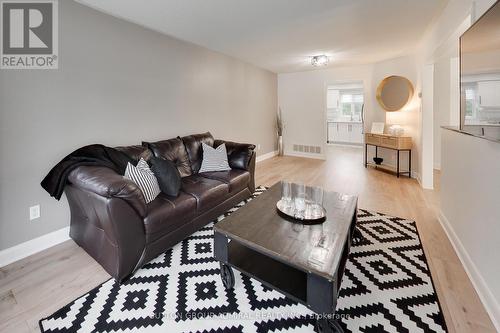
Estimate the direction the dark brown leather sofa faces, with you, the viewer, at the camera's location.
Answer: facing the viewer and to the right of the viewer

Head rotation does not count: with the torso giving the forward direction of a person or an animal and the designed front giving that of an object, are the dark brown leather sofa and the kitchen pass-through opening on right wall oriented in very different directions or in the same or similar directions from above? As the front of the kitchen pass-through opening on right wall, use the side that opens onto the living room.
very different directions

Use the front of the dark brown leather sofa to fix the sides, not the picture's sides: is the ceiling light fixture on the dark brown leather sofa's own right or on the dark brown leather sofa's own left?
on the dark brown leather sofa's own left

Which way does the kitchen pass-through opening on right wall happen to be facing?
to the viewer's left

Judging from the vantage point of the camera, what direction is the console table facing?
facing the viewer and to the left of the viewer

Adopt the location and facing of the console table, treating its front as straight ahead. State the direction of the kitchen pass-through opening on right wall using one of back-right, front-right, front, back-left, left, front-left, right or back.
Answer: front-left

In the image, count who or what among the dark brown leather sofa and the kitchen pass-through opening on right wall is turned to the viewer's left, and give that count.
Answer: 1
